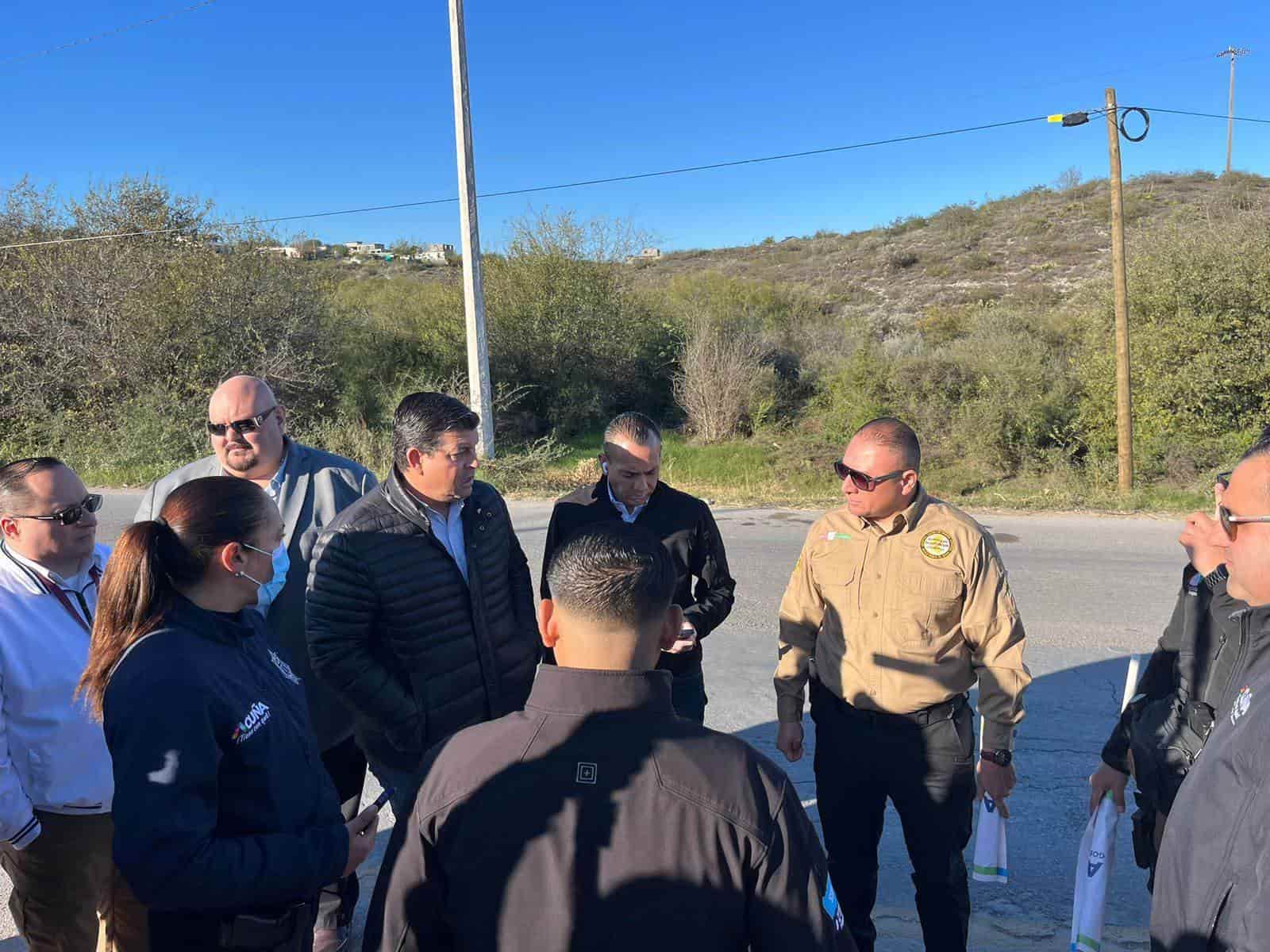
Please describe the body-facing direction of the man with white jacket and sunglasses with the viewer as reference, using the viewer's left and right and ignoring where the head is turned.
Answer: facing the viewer and to the right of the viewer

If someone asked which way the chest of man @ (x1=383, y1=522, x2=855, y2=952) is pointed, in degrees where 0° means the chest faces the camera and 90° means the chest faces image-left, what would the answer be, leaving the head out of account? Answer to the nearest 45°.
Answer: approximately 180°

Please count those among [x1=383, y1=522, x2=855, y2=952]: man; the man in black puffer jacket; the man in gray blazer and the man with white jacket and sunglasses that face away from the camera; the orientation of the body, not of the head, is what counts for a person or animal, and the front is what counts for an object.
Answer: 1

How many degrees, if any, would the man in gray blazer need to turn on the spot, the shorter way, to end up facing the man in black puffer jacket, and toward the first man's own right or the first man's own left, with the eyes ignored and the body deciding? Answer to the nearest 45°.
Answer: approximately 45° to the first man's own left

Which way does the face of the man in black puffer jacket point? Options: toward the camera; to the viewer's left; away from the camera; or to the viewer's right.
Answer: to the viewer's right

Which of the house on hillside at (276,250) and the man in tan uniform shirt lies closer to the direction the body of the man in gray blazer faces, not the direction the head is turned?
the man in tan uniform shirt

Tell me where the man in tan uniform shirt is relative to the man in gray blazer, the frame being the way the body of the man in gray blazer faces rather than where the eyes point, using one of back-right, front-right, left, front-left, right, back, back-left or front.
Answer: front-left

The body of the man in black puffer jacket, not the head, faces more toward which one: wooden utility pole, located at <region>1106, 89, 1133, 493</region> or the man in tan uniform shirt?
the man in tan uniform shirt

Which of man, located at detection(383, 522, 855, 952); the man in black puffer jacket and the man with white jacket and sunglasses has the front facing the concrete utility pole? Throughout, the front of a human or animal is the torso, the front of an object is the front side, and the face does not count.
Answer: the man

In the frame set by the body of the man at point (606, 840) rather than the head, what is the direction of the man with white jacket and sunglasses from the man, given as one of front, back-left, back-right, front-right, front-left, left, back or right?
front-left

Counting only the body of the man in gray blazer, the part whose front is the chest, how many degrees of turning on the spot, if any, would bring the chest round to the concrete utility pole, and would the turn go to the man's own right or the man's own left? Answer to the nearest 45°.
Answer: approximately 180°

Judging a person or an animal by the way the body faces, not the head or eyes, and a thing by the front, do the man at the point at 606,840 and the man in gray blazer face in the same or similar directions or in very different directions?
very different directions

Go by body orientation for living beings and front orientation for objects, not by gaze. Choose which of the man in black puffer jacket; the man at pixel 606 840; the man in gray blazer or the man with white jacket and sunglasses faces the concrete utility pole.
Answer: the man

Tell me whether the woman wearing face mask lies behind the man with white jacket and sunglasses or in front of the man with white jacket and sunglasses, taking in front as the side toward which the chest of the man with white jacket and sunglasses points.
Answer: in front

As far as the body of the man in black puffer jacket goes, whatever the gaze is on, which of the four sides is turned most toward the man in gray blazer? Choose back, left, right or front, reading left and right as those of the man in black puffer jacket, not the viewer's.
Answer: back

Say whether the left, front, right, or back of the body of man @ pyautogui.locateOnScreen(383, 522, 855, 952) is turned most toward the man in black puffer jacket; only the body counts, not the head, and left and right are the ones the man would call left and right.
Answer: front

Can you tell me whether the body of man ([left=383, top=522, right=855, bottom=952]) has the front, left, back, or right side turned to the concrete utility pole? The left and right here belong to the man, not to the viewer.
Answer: front

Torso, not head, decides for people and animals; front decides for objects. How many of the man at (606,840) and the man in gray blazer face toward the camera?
1
